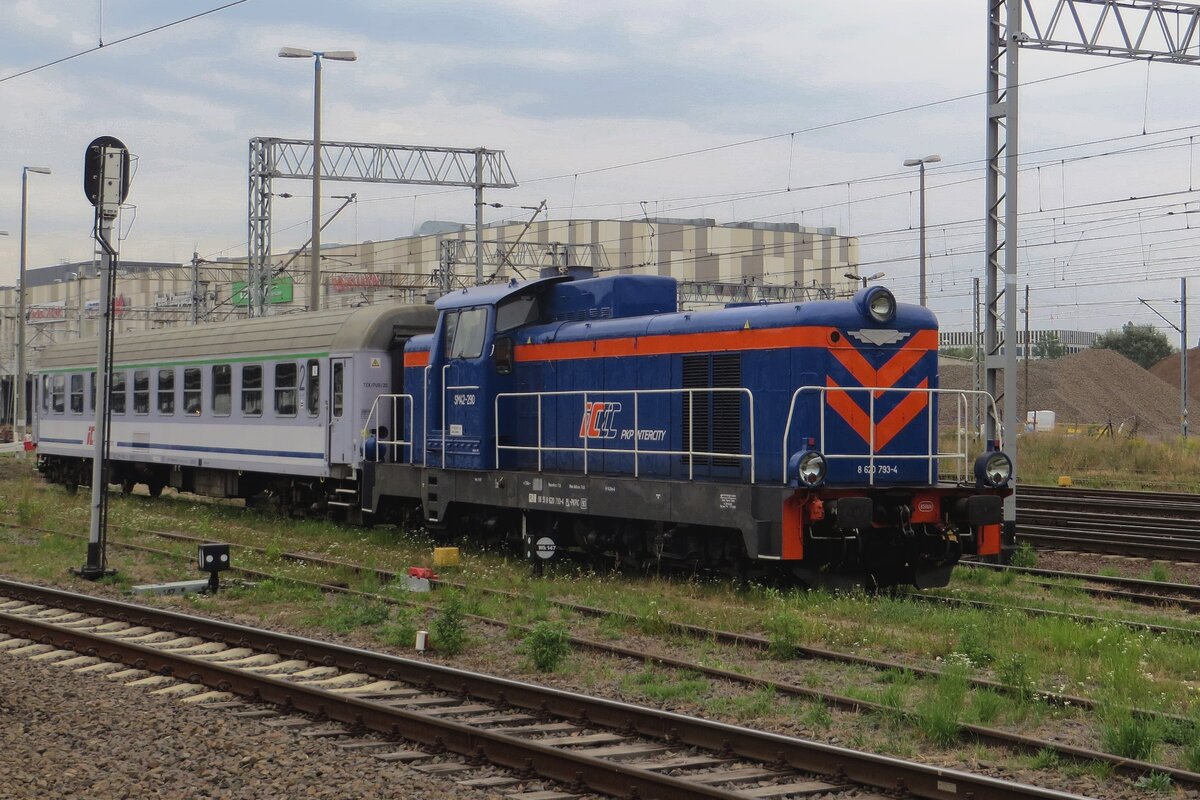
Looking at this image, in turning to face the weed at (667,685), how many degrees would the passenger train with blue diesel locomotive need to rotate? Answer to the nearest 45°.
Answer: approximately 45° to its right

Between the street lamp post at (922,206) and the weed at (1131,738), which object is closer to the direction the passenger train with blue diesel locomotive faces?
the weed

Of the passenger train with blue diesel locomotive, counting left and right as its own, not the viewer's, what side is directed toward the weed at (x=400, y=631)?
right

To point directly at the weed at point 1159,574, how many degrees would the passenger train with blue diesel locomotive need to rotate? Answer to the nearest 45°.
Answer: approximately 45° to its left

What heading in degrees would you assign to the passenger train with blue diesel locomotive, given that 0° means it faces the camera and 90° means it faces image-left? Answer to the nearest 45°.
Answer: approximately 315°

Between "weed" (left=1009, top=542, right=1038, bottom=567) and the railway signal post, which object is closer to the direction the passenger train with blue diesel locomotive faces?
the weed

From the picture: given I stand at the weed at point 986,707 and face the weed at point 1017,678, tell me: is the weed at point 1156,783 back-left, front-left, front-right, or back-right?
back-right

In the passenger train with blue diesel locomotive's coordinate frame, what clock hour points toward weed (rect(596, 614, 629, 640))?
The weed is roughly at 2 o'clock from the passenger train with blue diesel locomotive.

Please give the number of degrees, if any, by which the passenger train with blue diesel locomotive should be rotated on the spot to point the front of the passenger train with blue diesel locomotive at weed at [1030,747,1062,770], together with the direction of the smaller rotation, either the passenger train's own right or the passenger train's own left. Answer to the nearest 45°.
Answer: approximately 45° to the passenger train's own right

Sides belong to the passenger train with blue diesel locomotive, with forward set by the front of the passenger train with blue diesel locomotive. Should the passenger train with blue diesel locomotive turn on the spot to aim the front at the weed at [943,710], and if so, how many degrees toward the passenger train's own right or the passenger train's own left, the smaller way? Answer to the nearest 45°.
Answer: approximately 45° to the passenger train's own right
